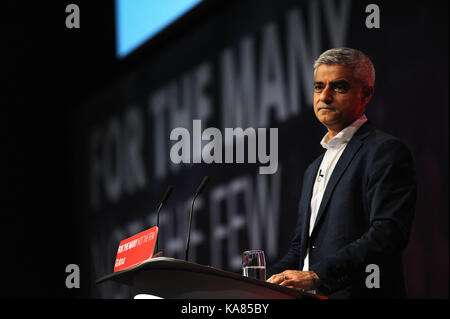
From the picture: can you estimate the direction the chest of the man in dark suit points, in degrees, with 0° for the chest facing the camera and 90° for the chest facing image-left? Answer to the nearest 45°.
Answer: approximately 45°

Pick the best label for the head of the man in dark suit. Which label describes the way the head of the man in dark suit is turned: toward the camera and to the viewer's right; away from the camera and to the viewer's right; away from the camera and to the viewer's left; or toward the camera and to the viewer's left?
toward the camera and to the viewer's left
